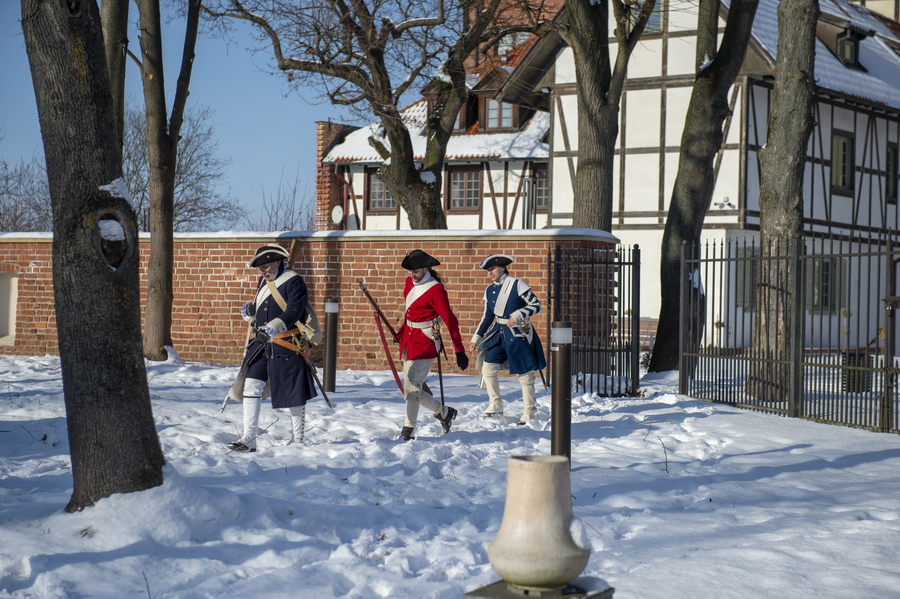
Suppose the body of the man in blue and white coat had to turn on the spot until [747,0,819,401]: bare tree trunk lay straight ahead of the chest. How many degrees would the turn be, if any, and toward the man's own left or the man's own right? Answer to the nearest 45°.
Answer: approximately 180°

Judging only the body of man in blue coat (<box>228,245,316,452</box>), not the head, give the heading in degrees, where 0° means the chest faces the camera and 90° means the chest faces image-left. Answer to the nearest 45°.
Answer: approximately 45°

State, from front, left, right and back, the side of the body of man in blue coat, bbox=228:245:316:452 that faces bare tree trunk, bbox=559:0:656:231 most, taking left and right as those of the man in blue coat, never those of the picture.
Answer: back

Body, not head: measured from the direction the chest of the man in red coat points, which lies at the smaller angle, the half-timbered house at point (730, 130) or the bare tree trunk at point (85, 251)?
the bare tree trunk

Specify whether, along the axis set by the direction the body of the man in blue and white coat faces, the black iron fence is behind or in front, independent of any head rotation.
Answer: behind

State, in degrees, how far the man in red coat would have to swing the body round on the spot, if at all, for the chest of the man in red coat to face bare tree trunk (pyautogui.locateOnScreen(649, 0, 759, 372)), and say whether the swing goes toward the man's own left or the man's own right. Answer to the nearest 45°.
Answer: approximately 180°

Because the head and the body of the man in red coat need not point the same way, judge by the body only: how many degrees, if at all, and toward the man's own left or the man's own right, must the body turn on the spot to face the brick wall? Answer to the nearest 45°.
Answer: approximately 135° to the man's own right

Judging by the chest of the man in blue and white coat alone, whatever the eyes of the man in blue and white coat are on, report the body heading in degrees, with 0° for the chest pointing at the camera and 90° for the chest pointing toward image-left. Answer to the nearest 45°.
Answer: approximately 45°

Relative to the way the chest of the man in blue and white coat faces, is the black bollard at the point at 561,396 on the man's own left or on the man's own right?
on the man's own left

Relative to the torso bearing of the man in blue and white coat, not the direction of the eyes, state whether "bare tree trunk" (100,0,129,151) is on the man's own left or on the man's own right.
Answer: on the man's own right

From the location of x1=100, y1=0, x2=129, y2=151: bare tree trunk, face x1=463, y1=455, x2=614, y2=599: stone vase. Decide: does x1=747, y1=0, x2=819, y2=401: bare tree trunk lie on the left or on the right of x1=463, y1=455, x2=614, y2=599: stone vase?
left

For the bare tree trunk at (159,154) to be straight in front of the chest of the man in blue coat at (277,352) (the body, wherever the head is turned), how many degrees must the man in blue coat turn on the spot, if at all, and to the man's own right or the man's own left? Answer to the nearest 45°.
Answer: approximately 135° to the man's own right

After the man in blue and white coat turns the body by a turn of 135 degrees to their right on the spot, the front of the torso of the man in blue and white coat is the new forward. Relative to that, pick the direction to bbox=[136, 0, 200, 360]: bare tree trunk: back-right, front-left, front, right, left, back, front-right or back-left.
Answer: front-left
